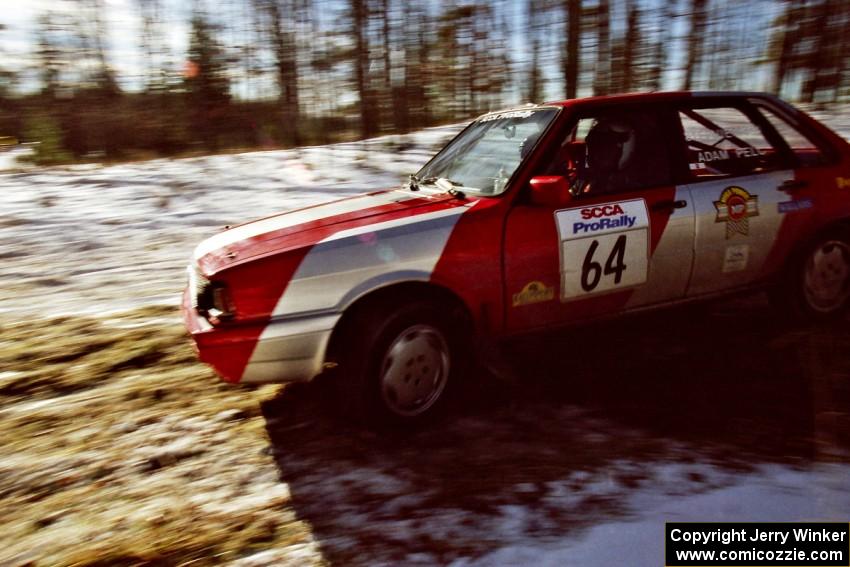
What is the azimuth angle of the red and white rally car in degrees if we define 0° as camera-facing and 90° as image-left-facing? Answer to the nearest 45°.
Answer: approximately 45°

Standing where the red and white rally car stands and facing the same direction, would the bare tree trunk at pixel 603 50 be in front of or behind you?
behind

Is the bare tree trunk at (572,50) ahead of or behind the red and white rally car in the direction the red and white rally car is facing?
behind

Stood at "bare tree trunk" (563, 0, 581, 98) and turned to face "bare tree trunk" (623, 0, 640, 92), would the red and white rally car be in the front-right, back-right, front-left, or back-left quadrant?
back-right

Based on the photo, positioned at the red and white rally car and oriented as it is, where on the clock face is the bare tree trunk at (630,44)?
The bare tree trunk is roughly at 5 o'clock from the red and white rally car.

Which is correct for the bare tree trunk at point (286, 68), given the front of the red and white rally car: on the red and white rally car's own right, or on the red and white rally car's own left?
on the red and white rally car's own right
